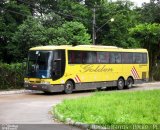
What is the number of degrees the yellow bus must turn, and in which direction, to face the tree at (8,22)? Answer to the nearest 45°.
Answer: approximately 90° to its right

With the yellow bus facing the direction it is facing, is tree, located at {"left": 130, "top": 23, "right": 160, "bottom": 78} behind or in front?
behind

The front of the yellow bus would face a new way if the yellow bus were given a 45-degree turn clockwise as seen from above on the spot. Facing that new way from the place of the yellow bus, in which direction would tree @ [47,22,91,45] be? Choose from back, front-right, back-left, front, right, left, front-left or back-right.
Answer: right

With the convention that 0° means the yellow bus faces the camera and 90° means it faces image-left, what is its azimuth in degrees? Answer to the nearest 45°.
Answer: approximately 45°

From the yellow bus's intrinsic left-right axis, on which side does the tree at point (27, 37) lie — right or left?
on its right
